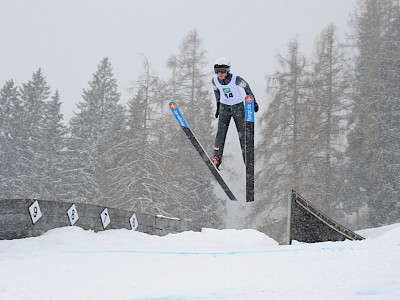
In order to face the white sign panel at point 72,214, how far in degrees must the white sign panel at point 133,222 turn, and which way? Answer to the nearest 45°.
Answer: approximately 45° to its right

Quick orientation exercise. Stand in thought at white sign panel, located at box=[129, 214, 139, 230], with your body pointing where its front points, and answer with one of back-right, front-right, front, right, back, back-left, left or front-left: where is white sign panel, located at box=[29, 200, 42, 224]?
front-right

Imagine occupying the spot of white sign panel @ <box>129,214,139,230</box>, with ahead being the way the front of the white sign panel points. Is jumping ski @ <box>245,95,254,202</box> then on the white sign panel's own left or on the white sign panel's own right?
on the white sign panel's own left

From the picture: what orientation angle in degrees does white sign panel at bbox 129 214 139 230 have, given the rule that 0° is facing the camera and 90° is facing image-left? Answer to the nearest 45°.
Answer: approximately 0°
